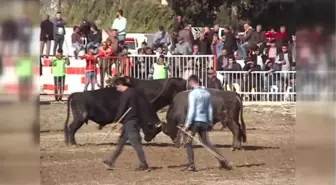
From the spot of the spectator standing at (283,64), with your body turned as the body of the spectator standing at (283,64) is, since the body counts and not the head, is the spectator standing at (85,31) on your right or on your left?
on your right

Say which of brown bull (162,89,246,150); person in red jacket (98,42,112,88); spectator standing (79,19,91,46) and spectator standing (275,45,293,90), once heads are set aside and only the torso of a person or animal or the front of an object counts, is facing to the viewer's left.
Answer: the brown bull

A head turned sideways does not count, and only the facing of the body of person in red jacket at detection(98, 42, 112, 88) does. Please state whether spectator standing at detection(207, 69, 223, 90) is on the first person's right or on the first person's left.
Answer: on the first person's left

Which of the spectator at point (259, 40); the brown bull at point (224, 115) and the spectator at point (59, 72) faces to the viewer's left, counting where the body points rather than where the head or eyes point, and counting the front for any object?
the brown bull

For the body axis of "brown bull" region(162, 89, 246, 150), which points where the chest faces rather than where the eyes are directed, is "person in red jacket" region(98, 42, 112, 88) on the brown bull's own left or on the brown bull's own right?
on the brown bull's own right

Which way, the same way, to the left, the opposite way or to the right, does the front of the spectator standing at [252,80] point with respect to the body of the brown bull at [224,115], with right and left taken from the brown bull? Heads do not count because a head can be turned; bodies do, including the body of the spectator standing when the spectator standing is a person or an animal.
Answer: to the left
